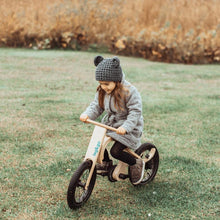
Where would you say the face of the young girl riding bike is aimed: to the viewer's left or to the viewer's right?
to the viewer's left

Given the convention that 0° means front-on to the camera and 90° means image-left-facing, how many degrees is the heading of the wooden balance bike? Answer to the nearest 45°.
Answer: approximately 45°
